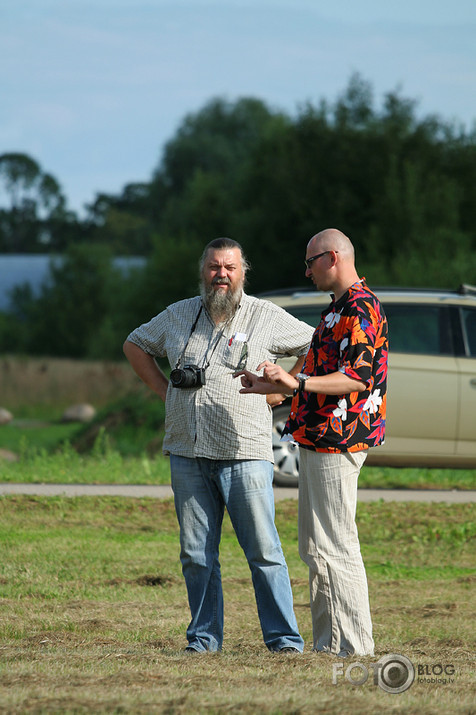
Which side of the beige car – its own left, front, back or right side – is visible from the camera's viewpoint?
right

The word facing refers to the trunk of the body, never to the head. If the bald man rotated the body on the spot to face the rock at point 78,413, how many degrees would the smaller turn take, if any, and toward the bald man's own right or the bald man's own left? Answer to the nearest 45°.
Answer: approximately 90° to the bald man's own right

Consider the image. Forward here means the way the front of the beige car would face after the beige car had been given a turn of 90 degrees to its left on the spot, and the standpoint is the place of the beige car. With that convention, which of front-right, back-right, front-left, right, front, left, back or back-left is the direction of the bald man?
back

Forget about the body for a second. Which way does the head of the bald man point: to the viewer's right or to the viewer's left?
to the viewer's left

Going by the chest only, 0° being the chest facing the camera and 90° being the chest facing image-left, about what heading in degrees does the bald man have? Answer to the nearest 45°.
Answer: approximately 90°

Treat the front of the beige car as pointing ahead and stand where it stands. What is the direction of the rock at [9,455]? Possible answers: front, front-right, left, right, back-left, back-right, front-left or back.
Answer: back-left

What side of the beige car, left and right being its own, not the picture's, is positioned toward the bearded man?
right

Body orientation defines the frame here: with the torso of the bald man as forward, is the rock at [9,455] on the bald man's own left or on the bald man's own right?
on the bald man's own right

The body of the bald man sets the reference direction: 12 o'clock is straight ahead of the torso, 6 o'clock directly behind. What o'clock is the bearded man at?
The bearded man is roughly at 1 o'clock from the bald man.
